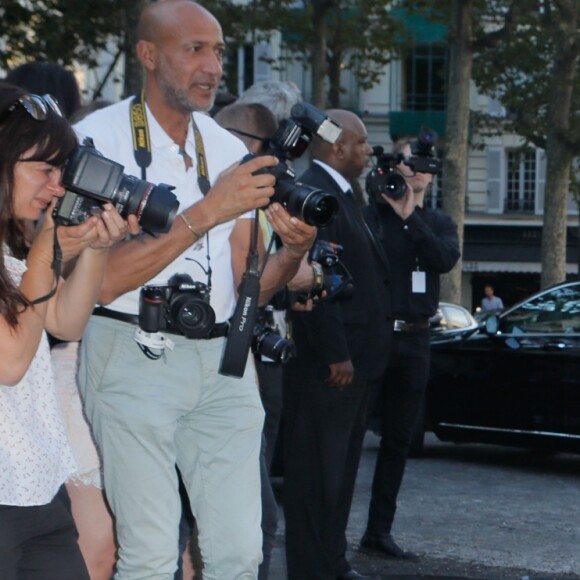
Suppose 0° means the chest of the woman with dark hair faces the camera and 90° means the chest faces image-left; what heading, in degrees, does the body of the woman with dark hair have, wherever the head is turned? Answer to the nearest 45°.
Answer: approximately 270°

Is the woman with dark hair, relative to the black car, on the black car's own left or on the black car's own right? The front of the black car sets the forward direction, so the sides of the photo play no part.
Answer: on the black car's own left

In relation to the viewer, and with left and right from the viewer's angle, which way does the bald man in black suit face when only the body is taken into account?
facing to the right of the viewer

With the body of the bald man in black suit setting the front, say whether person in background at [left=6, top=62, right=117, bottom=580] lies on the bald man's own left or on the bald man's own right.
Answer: on the bald man's own right

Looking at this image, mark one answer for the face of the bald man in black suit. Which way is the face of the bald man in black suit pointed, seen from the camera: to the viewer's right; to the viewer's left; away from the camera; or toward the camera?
to the viewer's right

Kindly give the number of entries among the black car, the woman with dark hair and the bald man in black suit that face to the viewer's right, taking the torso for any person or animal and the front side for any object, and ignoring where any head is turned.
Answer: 2

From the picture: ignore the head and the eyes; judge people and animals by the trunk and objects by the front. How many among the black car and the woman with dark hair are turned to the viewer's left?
1

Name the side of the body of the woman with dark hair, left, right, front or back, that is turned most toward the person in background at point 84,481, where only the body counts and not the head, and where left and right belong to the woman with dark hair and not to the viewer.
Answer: left

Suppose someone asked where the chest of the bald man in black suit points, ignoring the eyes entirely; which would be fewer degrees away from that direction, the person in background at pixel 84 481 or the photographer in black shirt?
the photographer in black shirt

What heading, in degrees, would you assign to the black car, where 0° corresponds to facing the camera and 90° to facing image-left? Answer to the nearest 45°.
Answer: approximately 90°

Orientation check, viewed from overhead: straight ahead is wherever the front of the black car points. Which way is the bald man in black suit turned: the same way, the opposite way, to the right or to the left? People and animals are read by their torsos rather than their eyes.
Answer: the opposite way
